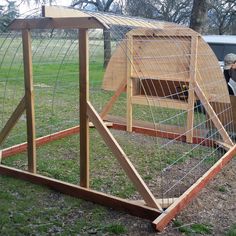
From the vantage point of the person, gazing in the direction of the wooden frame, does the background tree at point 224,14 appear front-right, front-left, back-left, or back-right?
back-right

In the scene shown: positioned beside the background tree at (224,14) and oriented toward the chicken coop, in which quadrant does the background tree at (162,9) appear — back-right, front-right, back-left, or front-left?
front-right

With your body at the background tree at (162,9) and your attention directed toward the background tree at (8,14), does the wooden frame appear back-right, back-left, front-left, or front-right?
front-left
